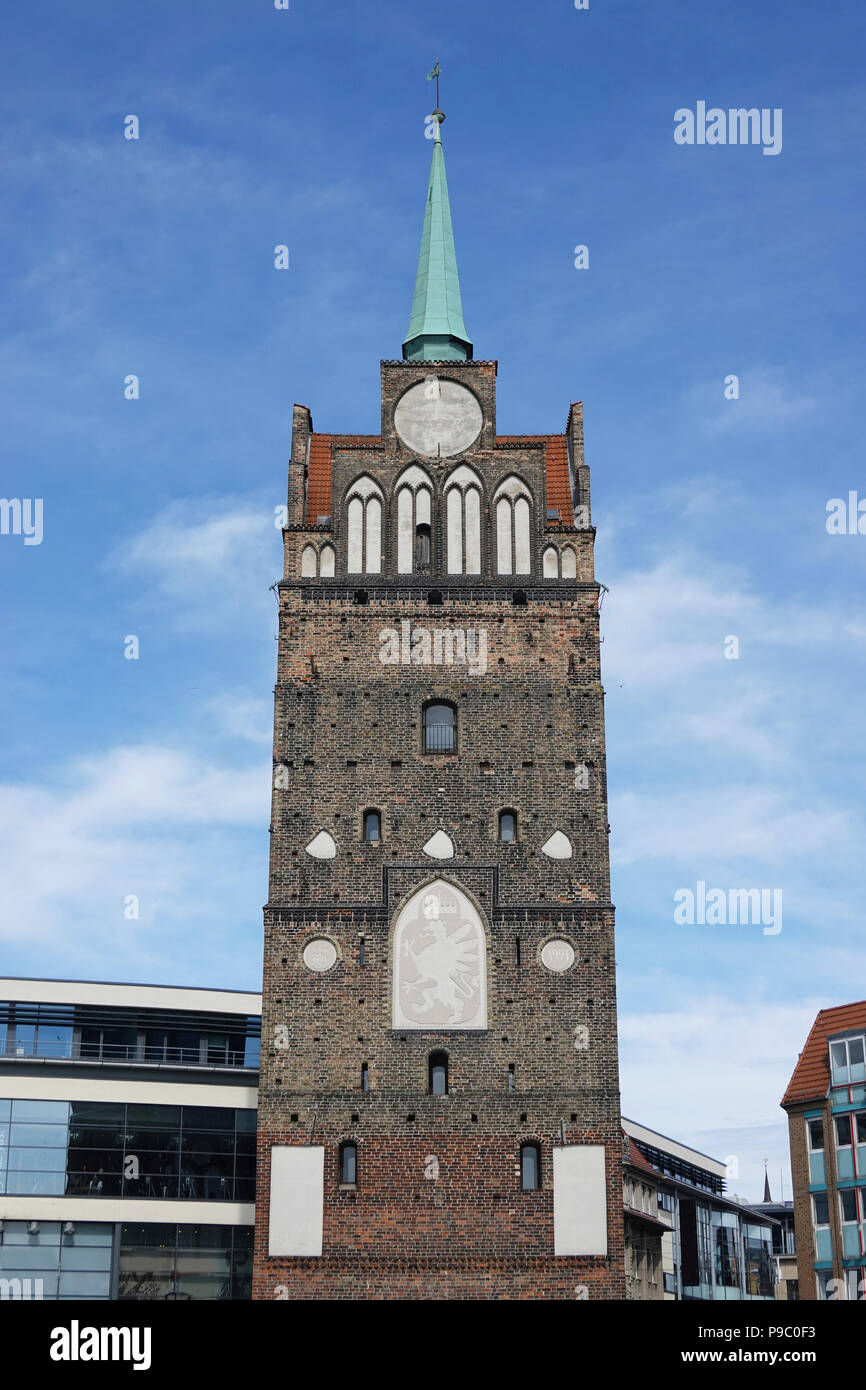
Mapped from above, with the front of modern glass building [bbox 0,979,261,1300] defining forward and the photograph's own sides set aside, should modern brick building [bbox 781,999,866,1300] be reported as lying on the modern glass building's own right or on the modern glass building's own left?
on the modern glass building's own left

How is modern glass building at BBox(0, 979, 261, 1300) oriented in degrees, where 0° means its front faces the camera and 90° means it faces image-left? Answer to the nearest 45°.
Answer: approximately 0°

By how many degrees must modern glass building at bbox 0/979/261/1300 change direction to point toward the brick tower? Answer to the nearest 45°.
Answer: approximately 45° to its left
